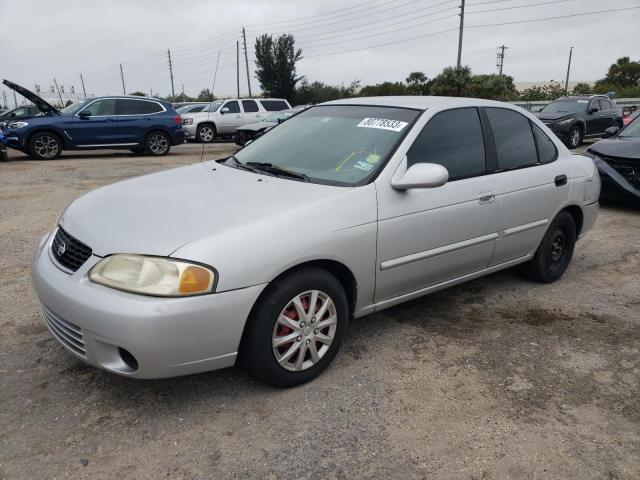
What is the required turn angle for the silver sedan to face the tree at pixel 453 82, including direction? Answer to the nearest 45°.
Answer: approximately 135° to its right

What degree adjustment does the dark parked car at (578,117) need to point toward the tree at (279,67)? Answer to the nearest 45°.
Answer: approximately 90° to its right

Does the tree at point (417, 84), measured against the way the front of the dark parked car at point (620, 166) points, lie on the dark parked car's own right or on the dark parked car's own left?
on the dark parked car's own right

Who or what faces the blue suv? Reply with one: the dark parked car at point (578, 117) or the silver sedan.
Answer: the dark parked car

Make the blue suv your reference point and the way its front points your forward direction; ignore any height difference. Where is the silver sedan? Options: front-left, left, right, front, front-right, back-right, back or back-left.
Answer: left

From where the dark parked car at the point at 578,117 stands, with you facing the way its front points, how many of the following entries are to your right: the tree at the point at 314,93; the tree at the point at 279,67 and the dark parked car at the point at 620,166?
2

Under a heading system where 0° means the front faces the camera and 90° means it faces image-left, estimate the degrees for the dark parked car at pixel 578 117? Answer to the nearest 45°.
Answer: approximately 45°

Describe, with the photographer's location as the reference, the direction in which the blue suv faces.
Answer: facing to the left of the viewer

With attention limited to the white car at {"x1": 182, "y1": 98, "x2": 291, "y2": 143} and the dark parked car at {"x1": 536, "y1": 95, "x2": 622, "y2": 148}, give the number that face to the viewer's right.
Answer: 0

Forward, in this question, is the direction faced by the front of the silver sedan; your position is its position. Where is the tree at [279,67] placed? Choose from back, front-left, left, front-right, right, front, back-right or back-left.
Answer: back-right

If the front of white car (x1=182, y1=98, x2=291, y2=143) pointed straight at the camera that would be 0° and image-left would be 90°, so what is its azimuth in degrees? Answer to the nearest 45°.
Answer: approximately 45°

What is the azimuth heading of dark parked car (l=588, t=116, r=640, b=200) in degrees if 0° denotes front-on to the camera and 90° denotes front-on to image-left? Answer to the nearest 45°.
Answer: approximately 45°

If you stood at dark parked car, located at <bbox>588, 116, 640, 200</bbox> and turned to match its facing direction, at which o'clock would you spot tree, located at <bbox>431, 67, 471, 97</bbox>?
The tree is roughly at 4 o'clock from the dark parked car.

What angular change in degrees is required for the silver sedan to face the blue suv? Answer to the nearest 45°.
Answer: approximately 90° to its right
